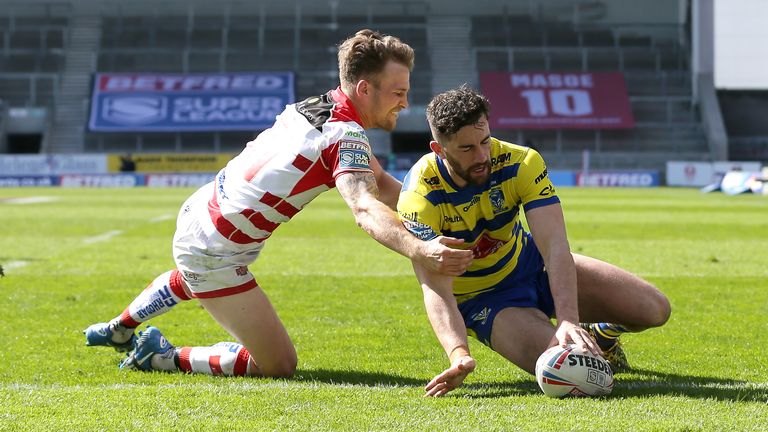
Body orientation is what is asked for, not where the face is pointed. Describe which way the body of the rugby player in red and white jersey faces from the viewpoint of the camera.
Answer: to the viewer's right

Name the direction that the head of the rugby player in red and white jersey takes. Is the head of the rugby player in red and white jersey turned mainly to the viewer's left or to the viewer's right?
to the viewer's right

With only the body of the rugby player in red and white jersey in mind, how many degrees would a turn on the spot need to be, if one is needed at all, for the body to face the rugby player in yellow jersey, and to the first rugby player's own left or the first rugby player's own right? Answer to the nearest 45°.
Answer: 0° — they already face them
